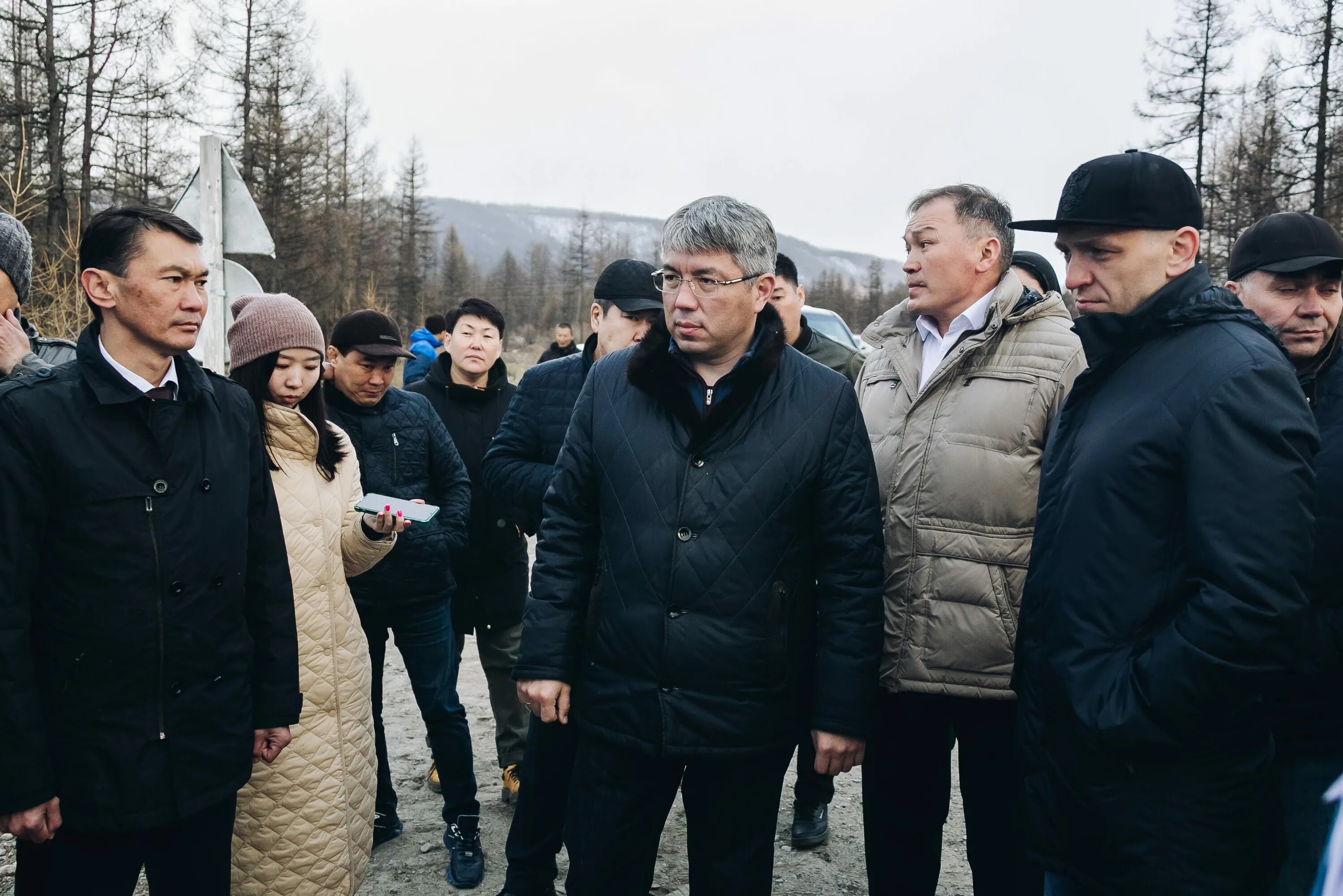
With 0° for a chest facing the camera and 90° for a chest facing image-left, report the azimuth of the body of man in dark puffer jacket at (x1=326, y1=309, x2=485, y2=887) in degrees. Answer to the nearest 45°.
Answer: approximately 0°

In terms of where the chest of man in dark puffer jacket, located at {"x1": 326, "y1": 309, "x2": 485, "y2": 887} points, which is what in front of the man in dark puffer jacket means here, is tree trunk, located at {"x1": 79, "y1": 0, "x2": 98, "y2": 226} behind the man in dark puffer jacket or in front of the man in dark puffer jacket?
behind

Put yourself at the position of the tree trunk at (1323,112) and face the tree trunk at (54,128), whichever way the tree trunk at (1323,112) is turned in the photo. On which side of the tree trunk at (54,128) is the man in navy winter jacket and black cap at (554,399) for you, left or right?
left

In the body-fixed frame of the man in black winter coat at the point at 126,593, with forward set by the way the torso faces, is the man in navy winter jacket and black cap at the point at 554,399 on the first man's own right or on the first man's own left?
on the first man's own left

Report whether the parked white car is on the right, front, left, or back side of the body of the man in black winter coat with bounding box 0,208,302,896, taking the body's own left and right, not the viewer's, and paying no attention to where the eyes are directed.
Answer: left

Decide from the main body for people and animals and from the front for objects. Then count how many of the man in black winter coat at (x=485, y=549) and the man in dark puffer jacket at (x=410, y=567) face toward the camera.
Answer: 2

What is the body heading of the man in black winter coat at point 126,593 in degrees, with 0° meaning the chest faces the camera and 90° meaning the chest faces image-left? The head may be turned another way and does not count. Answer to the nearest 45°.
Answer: approximately 315°

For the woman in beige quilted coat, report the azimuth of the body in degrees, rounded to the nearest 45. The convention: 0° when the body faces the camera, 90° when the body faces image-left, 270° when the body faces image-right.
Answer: approximately 315°
